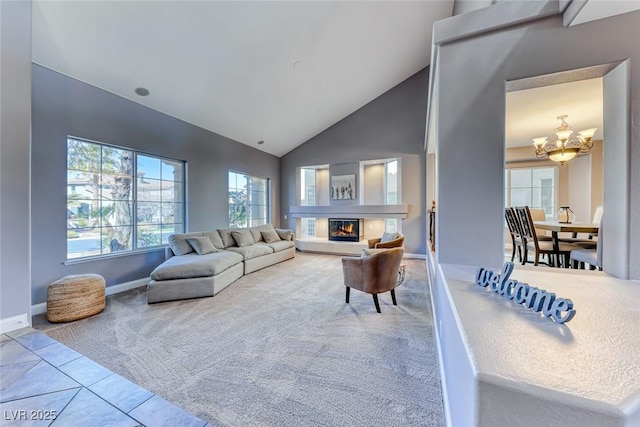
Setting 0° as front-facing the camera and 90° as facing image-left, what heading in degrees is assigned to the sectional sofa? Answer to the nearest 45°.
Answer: approximately 315°

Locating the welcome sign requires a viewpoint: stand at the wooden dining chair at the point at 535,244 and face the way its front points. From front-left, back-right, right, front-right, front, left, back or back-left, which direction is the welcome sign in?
back-right

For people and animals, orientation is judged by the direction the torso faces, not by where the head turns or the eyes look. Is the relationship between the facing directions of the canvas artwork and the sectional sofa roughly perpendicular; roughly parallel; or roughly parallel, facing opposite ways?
roughly perpendicular

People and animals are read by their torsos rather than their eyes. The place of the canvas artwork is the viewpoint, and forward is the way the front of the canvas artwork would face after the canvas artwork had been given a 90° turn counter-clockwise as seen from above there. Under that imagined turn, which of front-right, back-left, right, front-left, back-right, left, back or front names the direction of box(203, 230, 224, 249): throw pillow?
back-right

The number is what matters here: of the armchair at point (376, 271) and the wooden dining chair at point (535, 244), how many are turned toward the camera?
0

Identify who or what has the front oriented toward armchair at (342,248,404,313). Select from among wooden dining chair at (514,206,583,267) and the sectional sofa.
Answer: the sectional sofa

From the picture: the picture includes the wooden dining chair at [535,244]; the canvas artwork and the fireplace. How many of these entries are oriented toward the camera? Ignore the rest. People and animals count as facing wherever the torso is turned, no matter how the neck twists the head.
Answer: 2

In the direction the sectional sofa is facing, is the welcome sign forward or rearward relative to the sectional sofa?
forward

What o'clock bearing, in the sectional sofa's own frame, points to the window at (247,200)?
The window is roughly at 8 o'clock from the sectional sofa.

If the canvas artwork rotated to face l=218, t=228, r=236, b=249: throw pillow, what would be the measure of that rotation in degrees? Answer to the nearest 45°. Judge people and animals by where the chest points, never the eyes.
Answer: approximately 45° to its right
